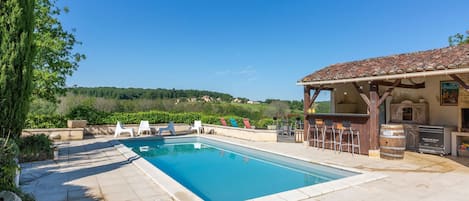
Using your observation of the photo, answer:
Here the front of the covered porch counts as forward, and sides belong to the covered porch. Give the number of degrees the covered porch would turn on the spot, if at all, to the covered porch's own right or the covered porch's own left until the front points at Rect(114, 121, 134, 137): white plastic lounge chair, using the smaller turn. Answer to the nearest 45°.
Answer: approximately 45° to the covered porch's own right

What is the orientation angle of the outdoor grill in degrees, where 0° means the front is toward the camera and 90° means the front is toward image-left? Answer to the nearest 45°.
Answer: approximately 45°

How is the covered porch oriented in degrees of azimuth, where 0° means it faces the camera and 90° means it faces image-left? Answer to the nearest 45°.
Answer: approximately 45°

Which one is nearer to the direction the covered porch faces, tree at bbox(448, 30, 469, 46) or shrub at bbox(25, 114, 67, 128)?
the shrub

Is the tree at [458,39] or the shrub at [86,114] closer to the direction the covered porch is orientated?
the shrub

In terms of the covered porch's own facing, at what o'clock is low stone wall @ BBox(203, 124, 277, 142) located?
The low stone wall is roughly at 2 o'clock from the covered porch.

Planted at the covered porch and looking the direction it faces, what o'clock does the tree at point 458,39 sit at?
The tree is roughly at 5 o'clock from the covered porch.
